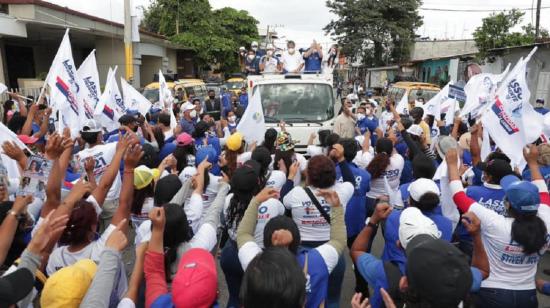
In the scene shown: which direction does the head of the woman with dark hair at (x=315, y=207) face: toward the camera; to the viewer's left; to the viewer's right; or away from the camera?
away from the camera

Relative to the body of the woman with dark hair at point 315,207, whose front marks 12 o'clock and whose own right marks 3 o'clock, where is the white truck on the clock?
The white truck is roughly at 12 o'clock from the woman with dark hair.

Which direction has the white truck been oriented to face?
toward the camera

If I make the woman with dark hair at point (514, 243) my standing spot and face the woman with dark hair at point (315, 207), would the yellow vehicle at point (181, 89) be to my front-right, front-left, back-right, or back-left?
front-right

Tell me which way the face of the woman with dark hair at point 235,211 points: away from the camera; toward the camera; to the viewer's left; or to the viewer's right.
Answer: away from the camera

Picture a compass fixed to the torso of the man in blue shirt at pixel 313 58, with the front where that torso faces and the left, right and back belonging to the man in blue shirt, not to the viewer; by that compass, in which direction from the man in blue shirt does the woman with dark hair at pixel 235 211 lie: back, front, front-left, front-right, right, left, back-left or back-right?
front

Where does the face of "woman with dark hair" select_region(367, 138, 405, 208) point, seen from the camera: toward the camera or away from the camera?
away from the camera

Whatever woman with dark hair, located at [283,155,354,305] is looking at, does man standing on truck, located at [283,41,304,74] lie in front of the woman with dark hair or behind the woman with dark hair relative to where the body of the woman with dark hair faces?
in front

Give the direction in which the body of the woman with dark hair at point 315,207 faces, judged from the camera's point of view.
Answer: away from the camera

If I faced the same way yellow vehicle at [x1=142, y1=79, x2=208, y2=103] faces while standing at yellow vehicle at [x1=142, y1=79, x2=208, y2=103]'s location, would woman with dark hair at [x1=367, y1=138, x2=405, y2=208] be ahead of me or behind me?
ahead

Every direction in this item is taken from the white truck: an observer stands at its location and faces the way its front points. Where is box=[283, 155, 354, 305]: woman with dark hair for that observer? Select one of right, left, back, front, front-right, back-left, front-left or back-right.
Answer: front

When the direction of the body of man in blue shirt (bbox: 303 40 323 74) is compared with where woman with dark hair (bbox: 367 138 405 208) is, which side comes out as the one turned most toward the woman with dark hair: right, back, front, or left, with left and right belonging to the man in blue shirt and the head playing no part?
front

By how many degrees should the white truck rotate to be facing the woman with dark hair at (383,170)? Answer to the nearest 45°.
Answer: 0° — it already faces them

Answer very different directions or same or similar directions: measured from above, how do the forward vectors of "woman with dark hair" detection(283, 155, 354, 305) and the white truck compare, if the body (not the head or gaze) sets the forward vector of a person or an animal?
very different directions

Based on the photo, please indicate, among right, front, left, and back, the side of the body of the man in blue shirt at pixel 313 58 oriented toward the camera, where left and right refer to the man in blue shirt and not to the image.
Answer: front
